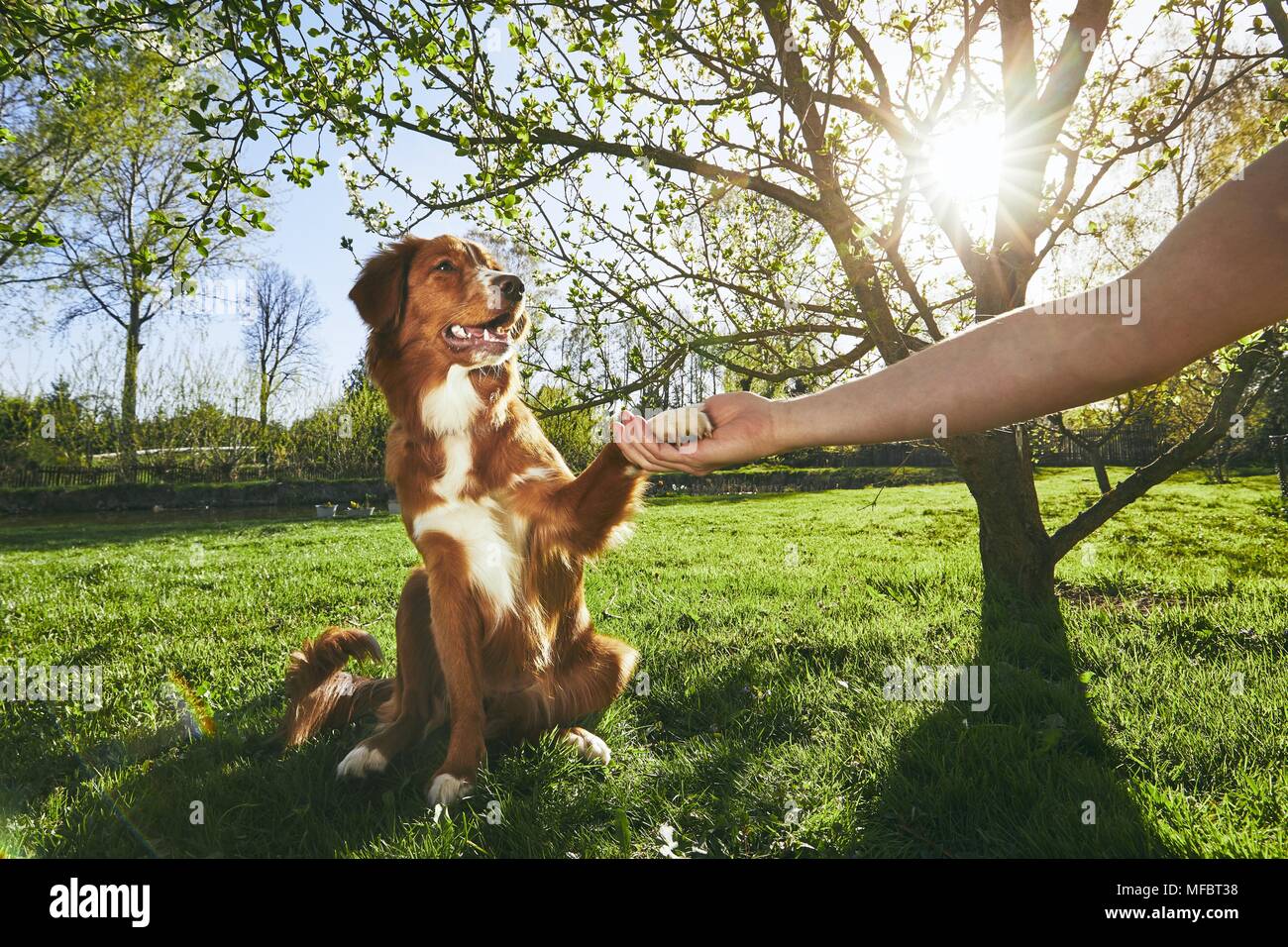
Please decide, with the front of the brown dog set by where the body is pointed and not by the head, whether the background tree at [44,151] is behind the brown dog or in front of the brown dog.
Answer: behind

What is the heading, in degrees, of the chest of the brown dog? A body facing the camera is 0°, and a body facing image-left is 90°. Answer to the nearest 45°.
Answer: approximately 0°
